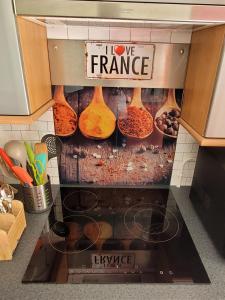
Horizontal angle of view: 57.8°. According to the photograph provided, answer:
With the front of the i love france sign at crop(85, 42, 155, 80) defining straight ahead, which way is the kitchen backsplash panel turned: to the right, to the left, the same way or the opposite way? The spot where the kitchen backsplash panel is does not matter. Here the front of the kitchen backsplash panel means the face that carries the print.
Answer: the same way

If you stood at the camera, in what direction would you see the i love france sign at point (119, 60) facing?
facing the viewer

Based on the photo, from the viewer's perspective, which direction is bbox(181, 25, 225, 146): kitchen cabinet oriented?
toward the camera

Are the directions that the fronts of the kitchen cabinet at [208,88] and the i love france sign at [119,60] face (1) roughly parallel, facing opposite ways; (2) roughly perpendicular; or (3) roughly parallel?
roughly parallel

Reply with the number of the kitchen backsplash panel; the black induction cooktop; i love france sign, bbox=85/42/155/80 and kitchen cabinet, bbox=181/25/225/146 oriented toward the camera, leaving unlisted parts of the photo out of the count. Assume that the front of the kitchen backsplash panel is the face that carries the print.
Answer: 4

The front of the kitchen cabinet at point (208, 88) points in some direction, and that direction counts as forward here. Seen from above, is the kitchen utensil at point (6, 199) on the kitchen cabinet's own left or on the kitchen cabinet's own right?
on the kitchen cabinet's own right

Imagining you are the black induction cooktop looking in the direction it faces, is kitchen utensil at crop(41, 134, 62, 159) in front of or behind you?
behind

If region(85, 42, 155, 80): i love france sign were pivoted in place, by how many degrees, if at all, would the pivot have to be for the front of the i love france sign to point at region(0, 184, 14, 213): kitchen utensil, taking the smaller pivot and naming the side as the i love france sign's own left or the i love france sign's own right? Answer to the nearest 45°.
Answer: approximately 45° to the i love france sign's own right

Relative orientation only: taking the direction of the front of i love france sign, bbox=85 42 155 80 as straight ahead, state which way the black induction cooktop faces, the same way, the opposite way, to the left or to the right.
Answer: the same way

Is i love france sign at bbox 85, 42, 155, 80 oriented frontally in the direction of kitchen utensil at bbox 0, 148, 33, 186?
no

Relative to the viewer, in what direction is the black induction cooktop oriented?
toward the camera

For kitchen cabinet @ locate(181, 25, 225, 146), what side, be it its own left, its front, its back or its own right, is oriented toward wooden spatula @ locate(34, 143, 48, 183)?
right

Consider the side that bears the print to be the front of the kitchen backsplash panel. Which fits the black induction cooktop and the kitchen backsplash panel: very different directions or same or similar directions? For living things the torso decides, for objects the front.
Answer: same or similar directions
